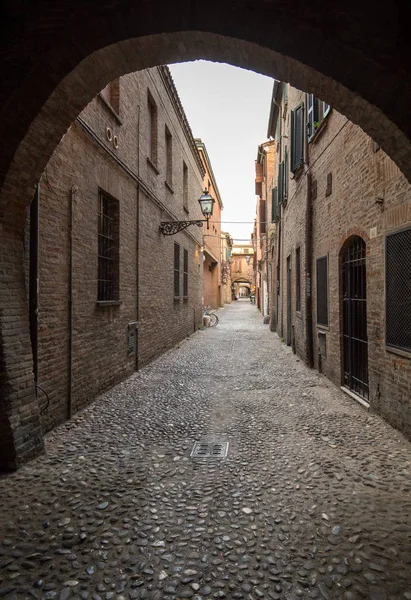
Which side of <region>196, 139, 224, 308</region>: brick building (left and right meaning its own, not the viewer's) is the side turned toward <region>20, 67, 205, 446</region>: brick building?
right

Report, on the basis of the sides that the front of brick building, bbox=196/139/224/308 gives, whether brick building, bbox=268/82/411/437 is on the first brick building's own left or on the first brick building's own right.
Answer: on the first brick building's own right

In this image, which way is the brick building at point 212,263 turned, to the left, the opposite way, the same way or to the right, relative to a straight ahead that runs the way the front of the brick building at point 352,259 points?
the opposite way

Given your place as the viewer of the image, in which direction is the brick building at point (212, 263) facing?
facing to the right of the viewer

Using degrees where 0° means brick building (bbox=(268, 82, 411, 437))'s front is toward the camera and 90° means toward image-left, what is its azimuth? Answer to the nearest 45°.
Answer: approximately 90°

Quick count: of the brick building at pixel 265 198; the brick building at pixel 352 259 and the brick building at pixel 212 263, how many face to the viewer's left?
2

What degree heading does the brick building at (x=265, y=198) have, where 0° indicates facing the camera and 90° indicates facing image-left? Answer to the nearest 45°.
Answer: approximately 90°

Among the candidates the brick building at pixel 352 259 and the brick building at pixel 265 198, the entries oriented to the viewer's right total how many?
0
